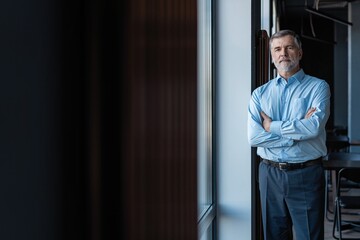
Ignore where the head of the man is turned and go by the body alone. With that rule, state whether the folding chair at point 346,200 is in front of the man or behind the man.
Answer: behind

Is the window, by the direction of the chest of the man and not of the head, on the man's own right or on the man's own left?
on the man's own right

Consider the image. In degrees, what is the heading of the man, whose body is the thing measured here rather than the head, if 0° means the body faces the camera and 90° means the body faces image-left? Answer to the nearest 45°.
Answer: approximately 0°
